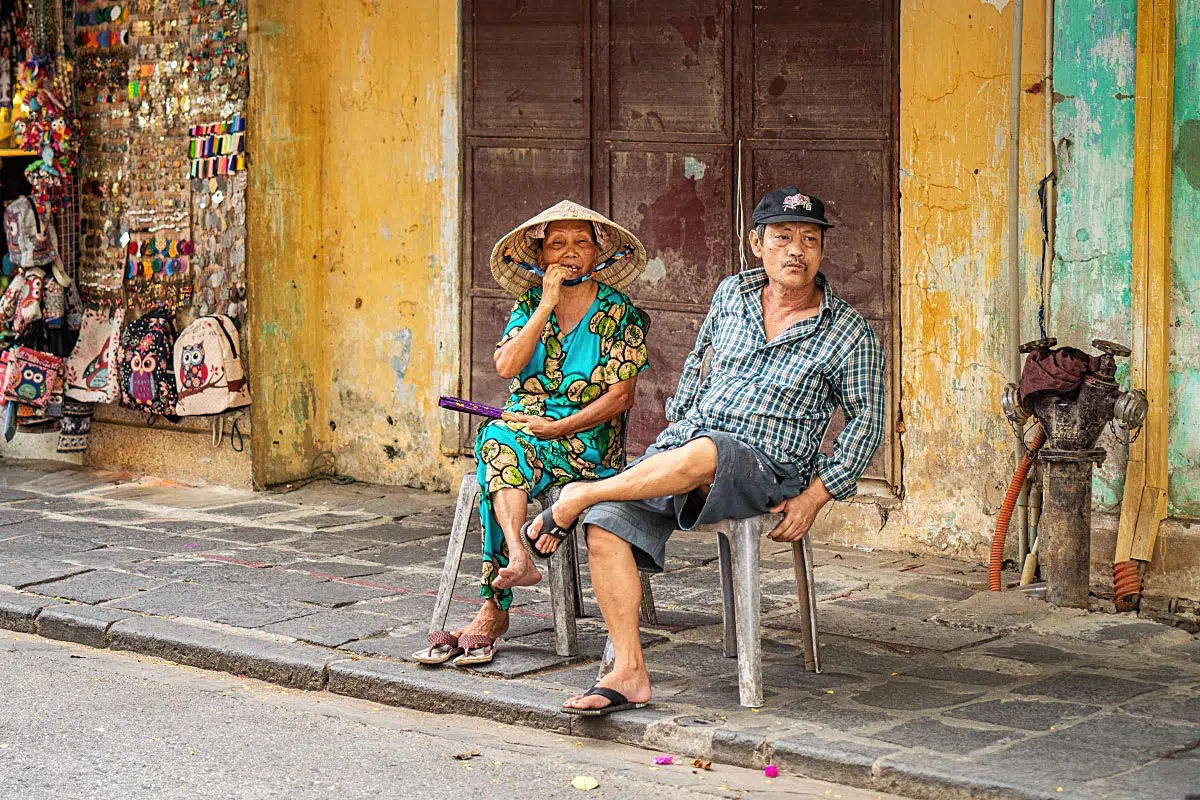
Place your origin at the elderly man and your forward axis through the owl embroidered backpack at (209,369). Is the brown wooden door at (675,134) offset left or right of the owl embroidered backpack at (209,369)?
right

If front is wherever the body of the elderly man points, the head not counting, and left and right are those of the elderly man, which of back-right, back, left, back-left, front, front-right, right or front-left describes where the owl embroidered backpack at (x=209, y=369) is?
right

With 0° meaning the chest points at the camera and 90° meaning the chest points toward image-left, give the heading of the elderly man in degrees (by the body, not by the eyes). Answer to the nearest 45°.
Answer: approximately 45°

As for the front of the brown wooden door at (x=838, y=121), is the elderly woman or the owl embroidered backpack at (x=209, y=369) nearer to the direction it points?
the elderly woman

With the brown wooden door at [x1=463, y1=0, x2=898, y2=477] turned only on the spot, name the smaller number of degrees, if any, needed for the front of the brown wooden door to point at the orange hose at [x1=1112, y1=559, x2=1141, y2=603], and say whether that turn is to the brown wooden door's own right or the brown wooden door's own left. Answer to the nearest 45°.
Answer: approximately 45° to the brown wooden door's own left

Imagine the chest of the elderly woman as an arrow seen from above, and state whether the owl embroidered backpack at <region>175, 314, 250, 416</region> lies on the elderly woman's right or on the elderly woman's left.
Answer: on the elderly woman's right

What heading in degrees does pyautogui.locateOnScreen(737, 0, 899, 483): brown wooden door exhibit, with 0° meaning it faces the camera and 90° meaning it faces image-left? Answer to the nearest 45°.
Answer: approximately 0°

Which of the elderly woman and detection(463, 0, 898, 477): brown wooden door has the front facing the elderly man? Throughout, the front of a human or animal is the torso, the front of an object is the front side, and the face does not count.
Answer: the brown wooden door
